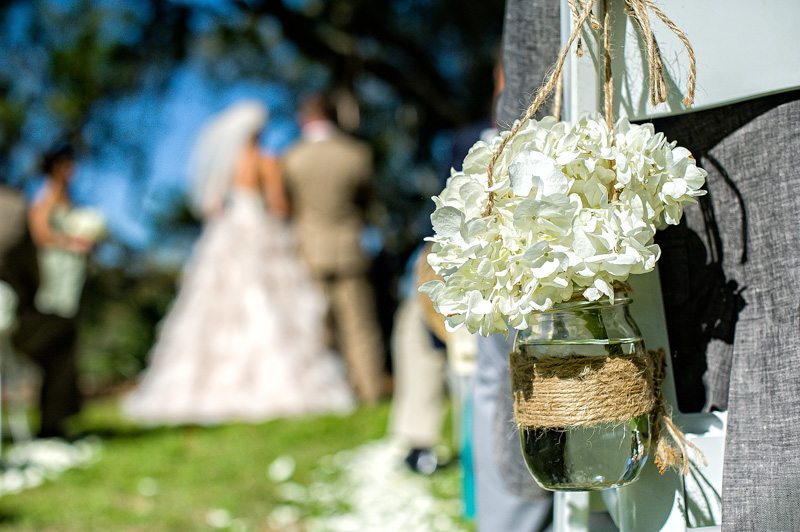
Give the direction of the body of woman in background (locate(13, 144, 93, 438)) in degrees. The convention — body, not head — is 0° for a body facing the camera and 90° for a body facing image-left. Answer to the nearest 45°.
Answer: approximately 270°

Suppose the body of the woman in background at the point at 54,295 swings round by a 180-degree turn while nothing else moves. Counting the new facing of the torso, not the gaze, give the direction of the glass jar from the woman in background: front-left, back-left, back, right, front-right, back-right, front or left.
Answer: left

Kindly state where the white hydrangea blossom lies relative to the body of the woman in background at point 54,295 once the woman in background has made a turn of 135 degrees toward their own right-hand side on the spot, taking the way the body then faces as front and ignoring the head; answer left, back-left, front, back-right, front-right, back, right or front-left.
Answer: front-left

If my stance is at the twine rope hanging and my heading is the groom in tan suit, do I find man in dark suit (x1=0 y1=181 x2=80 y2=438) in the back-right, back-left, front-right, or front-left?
front-left

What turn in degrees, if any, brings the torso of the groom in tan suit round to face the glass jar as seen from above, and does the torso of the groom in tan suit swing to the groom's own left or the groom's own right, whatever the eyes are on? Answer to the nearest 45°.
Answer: approximately 180°

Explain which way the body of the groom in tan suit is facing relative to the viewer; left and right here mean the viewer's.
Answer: facing away from the viewer

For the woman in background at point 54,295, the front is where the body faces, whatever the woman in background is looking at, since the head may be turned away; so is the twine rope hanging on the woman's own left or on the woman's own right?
on the woman's own right

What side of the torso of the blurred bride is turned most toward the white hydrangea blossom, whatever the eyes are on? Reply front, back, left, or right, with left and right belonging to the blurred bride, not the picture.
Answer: back

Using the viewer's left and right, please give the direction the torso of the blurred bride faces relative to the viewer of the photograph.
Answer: facing away from the viewer

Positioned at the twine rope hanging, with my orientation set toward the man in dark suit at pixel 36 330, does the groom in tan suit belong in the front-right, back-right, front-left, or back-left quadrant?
front-right

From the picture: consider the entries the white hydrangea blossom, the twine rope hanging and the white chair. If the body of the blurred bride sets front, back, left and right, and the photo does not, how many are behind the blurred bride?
3

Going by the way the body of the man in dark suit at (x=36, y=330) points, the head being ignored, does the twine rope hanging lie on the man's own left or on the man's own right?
on the man's own right

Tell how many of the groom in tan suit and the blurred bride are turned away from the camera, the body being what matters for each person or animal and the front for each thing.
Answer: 2

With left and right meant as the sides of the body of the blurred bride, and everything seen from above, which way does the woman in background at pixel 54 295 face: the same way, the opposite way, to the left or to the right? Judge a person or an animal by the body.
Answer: to the right

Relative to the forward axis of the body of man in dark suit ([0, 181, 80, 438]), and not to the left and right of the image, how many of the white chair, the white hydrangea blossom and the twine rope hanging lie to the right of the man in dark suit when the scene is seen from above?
3
